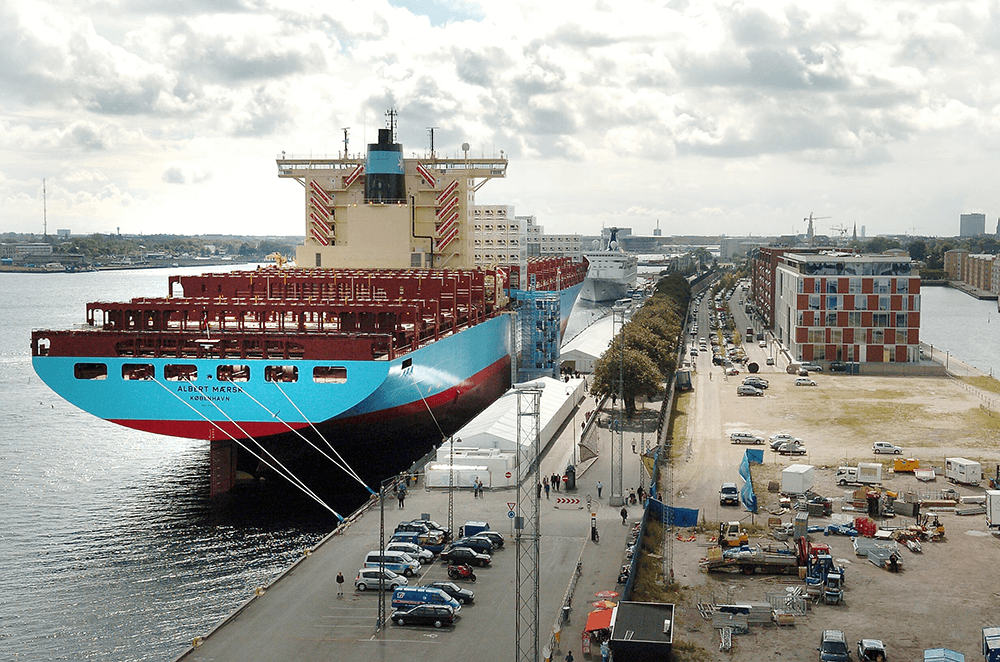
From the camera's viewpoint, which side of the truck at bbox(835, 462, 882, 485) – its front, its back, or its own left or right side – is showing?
left

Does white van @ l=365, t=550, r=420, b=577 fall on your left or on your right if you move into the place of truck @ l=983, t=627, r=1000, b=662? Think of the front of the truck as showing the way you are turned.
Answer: on your right

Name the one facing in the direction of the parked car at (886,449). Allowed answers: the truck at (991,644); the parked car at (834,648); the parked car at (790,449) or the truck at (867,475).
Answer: the parked car at (790,449)

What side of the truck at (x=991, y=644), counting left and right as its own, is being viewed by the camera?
front

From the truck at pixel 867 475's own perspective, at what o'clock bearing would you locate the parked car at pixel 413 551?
The parked car is roughly at 10 o'clock from the truck.

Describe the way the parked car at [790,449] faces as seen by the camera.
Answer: facing to the right of the viewer

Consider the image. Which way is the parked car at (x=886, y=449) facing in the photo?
to the viewer's right

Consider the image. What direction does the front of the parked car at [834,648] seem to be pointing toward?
toward the camera

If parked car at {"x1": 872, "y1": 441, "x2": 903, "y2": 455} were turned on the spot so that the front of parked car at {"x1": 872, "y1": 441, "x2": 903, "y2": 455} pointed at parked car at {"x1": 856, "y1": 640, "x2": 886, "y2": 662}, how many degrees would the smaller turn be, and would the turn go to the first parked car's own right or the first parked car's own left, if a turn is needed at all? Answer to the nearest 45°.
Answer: approximately 90° to the first parked car's own right

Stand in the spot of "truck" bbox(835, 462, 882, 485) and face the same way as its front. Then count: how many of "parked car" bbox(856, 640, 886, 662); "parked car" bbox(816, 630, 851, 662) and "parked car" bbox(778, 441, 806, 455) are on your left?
2
